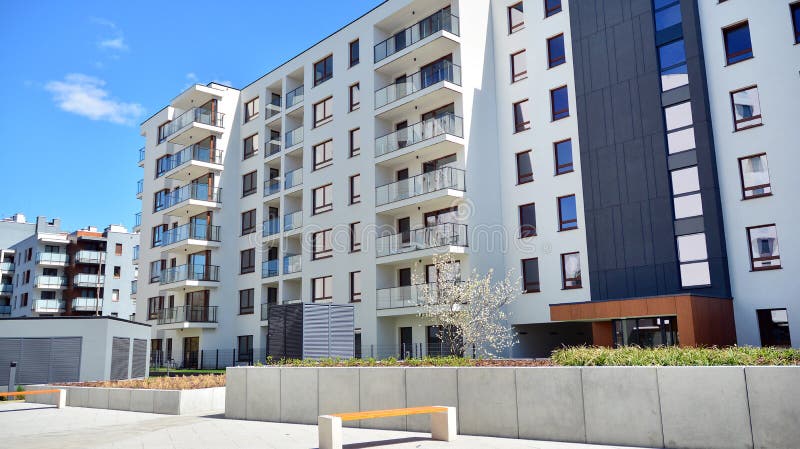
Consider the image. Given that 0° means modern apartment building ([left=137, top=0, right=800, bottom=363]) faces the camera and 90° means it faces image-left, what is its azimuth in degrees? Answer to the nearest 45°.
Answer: approximately 45°

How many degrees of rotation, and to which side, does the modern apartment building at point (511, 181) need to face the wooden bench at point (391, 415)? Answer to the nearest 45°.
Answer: approximately 45° to its left

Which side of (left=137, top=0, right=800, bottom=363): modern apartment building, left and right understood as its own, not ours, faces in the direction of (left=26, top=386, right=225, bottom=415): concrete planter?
front

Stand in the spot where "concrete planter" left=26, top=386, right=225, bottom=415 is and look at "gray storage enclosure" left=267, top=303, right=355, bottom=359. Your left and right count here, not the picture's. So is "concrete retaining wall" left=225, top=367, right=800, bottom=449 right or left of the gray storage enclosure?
right

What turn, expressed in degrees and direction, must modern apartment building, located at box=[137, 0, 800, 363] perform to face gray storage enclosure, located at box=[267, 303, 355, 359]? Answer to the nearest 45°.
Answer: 0° — it already faces it
